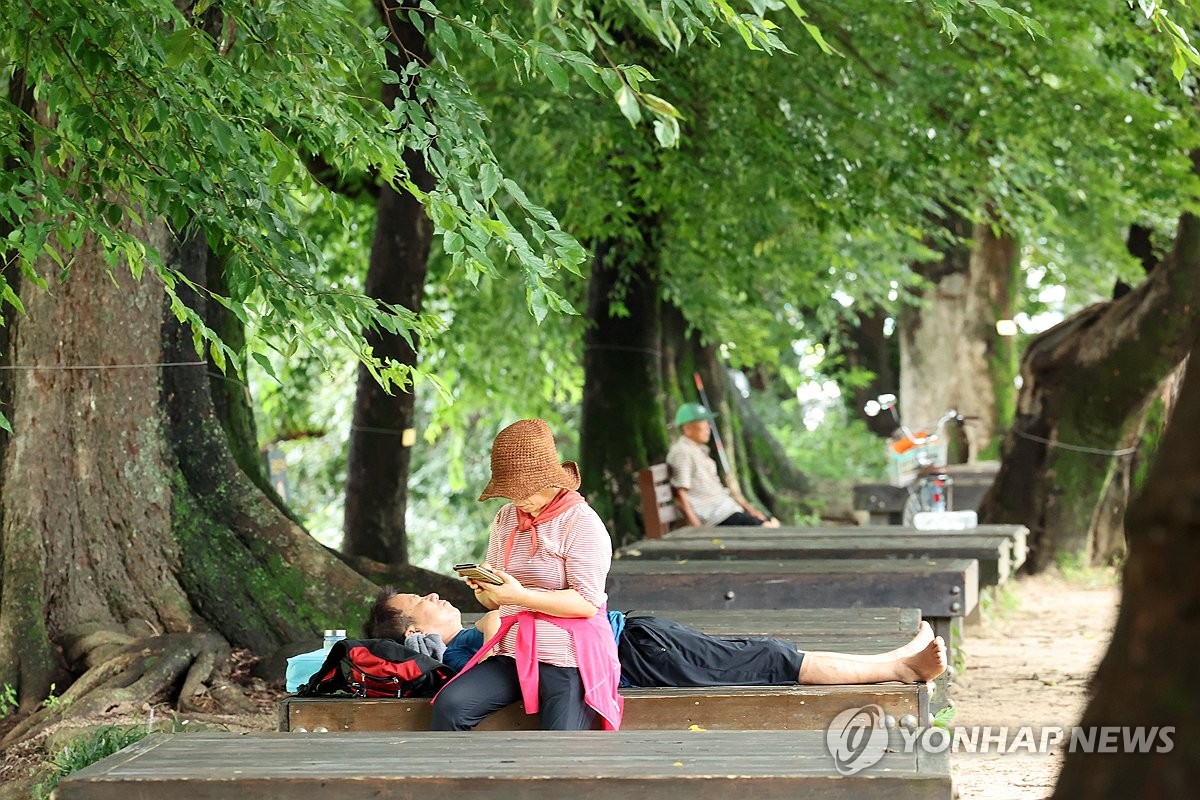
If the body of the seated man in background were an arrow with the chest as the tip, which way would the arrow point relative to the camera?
to the viewer's right

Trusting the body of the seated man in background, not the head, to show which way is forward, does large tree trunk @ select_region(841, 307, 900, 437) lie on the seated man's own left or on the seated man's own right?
on the seated man's own left

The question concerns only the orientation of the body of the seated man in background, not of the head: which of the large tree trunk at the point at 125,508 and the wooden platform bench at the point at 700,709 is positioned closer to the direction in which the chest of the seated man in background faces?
the wooden platform bench

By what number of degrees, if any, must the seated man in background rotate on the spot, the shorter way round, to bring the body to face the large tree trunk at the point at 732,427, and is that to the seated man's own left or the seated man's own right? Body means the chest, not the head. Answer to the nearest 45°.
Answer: approximately 90° to the seated man's own left

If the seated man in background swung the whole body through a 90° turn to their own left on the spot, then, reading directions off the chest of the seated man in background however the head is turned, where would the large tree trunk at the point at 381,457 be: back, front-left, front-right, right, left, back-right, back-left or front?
left

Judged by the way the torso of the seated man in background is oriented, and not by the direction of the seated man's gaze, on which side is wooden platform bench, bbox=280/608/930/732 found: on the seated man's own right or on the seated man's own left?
on the seated man's own right

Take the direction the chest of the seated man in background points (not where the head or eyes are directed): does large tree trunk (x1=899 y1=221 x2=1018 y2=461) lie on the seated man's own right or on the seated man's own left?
on the seated man's own left

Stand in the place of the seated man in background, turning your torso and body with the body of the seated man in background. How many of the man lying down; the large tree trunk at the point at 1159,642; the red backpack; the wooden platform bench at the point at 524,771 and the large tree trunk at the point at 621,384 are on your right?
4

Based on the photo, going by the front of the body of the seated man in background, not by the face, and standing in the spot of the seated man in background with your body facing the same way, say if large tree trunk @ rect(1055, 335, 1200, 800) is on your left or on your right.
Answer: on your right

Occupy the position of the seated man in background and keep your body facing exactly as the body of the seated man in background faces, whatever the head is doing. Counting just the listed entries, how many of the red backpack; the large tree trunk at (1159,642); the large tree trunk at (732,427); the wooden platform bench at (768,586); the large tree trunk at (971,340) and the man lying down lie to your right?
4

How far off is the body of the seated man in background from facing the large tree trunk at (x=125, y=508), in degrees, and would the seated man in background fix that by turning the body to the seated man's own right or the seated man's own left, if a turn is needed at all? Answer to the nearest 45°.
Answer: approximately 135° to the seated man's own right

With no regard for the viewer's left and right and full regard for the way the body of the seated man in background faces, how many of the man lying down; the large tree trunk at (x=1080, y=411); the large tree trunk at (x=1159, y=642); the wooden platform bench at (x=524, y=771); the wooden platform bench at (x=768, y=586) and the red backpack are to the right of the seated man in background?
5

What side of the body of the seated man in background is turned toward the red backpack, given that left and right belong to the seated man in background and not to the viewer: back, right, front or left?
right

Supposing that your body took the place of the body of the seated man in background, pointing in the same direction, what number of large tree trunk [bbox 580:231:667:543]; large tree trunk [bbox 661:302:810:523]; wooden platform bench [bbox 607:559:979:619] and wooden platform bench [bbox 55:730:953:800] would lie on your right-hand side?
2

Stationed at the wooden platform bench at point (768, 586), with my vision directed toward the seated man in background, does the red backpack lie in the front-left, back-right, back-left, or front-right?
back-left
